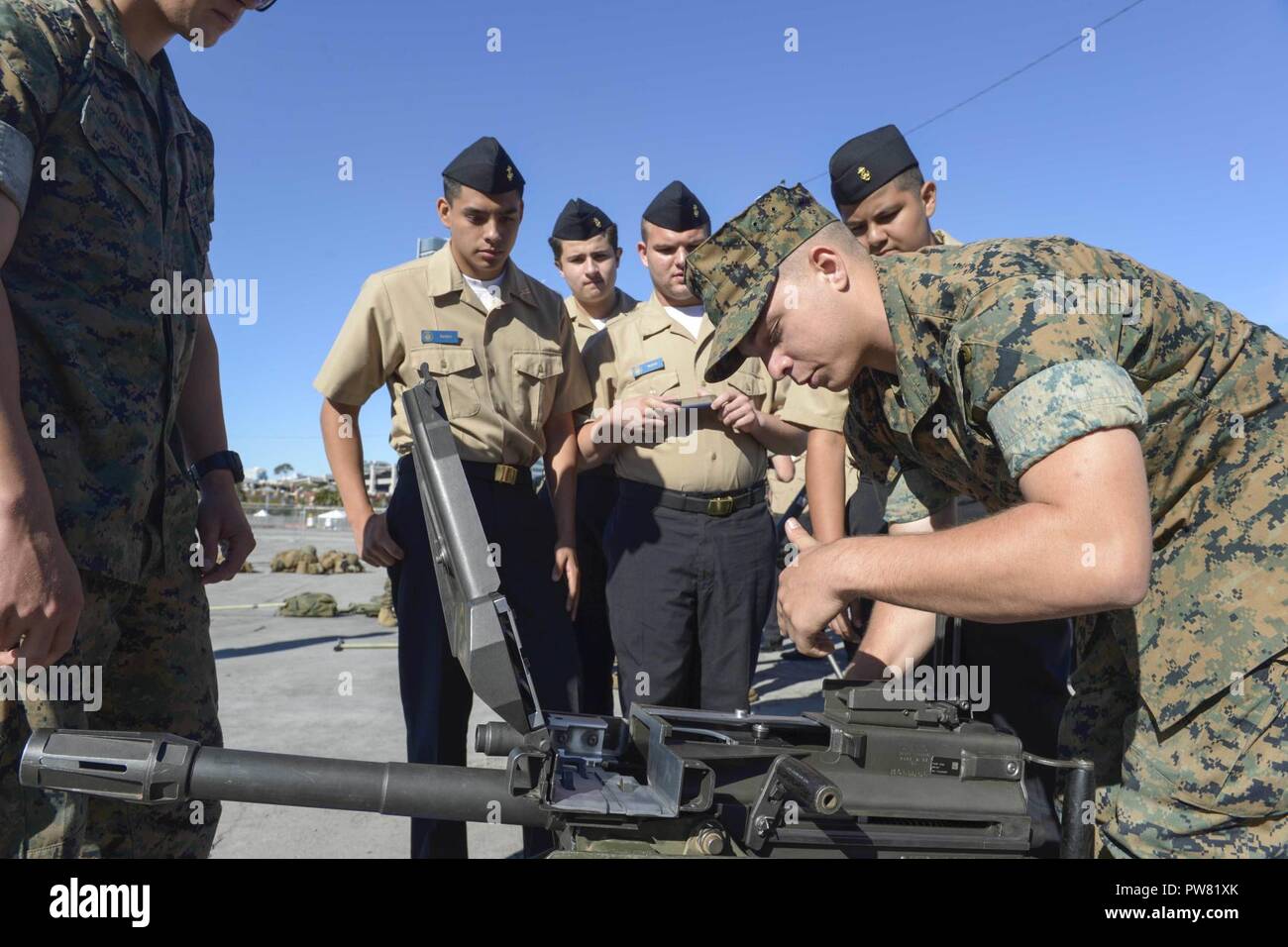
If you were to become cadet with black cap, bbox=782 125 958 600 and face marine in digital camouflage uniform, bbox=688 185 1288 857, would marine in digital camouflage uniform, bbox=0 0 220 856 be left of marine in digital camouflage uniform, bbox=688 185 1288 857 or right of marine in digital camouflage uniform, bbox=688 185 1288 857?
right

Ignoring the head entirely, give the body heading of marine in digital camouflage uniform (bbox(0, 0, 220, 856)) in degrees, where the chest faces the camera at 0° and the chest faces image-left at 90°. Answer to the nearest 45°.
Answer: approximately 315°

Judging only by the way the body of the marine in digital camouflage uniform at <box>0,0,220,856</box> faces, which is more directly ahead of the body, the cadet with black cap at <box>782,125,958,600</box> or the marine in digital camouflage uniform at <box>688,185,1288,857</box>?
the marine in digital camouflage uniform

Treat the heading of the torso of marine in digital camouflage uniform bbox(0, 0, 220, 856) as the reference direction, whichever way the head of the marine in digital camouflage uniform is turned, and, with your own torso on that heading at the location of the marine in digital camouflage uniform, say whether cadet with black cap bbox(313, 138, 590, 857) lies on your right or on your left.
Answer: on your left

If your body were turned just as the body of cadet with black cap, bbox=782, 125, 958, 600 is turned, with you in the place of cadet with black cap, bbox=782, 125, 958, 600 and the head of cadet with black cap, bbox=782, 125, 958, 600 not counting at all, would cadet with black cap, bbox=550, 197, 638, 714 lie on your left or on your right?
on your right

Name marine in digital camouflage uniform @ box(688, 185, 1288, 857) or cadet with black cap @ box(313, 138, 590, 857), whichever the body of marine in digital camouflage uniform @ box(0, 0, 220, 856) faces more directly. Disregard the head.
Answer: the marine in digital camouflage uniform

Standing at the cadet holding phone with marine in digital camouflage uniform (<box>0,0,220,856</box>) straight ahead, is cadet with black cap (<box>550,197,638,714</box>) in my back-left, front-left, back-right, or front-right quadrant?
back-right

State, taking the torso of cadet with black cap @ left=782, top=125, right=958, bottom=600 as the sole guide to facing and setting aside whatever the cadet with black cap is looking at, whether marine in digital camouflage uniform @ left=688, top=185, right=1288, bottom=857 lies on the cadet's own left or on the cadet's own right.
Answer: on the cadet's own left
